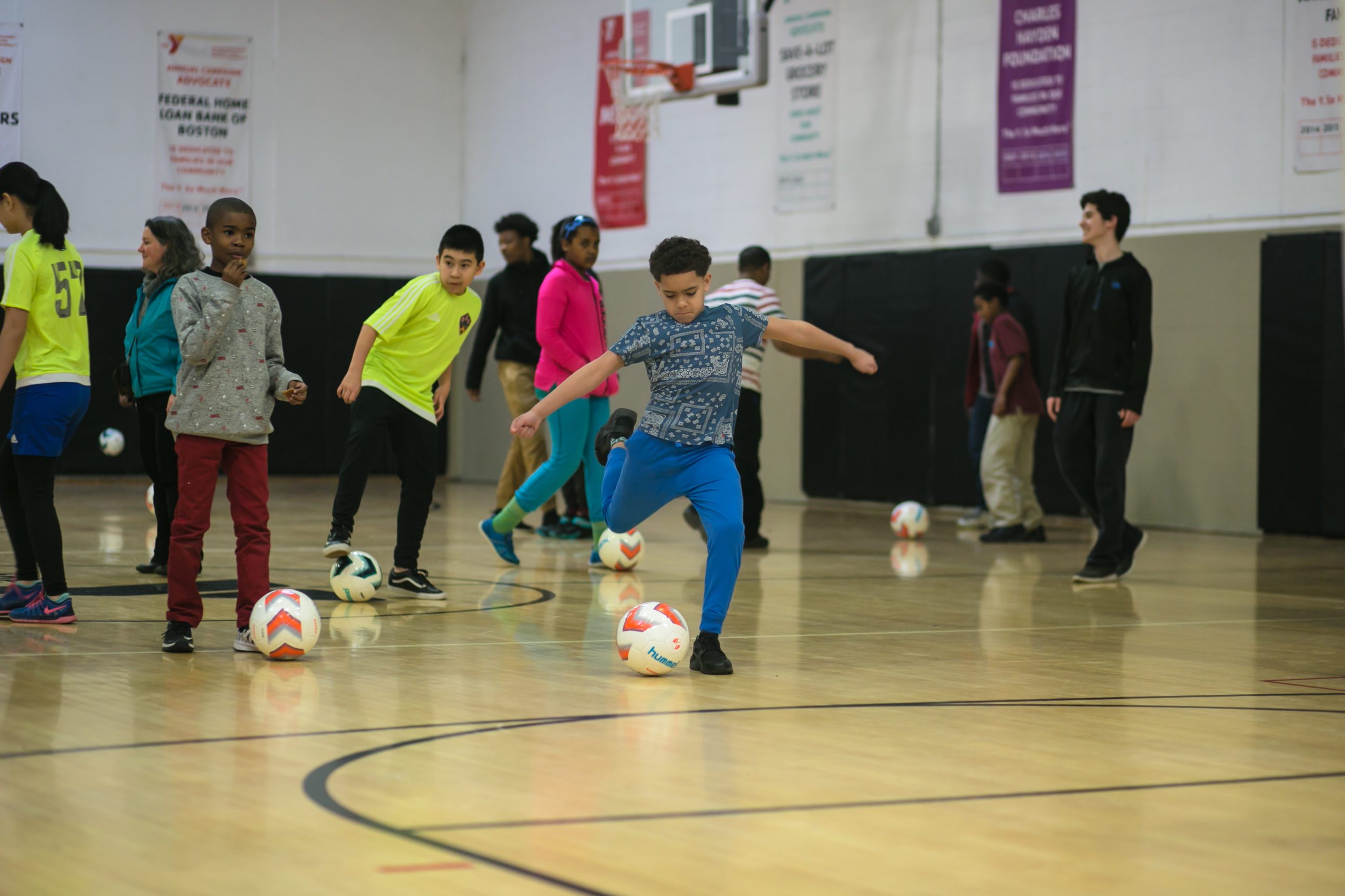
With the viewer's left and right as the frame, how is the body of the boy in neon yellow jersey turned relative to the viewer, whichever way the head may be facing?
facing the viewer and to the right of the viewer

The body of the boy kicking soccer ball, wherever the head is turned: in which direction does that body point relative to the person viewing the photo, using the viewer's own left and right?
facing the viewer

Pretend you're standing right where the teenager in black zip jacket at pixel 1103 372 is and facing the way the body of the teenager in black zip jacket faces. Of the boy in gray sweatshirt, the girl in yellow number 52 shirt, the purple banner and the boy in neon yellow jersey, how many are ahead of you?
3

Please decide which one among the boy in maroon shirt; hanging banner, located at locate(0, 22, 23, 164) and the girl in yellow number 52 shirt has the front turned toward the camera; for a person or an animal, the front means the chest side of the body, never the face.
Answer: the hanging banner

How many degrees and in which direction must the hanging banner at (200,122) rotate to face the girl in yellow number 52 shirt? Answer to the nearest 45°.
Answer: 0° — it already faces them

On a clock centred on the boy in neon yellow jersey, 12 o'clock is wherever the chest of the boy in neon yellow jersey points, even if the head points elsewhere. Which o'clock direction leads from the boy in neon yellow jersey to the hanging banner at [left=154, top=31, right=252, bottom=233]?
The hanging banner is roughly at 7 o'clock from the boy in neon yellow jersey.

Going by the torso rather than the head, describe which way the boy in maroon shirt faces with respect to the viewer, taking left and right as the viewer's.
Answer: facing to the left of the viewer

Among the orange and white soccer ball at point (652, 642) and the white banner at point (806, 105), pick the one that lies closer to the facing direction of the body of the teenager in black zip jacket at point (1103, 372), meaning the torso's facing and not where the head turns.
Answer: the orange and white soccer ball

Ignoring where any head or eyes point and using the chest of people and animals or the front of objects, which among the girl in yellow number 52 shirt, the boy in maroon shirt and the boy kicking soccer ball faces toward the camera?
the boy kicking soccer ball

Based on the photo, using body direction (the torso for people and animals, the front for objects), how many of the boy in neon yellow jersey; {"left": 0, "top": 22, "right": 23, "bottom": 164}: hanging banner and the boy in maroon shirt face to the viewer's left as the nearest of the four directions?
1

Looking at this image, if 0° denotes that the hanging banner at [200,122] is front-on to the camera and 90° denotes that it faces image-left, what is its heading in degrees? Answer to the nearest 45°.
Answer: approximately 0°

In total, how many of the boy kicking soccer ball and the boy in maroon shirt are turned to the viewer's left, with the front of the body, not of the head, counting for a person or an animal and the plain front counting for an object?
1

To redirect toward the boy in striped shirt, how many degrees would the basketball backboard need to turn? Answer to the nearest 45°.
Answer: approximately 45° to its left
